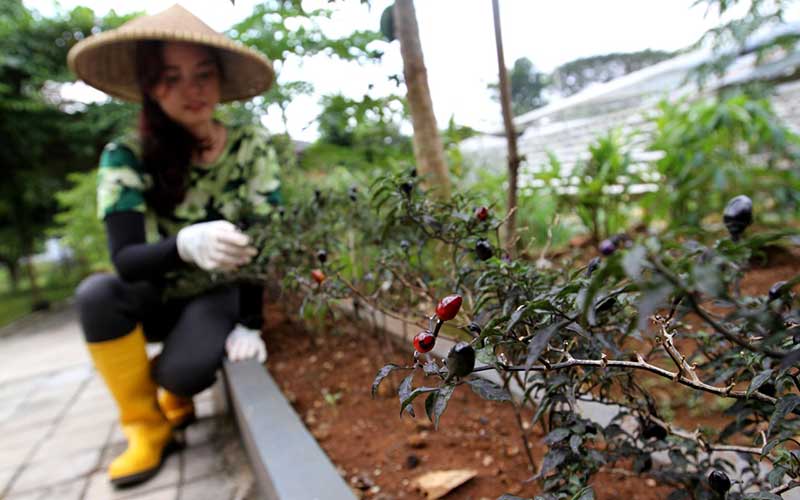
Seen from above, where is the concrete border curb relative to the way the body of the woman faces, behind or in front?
in front

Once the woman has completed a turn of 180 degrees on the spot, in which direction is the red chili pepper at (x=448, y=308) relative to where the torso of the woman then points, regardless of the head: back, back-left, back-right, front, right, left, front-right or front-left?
back

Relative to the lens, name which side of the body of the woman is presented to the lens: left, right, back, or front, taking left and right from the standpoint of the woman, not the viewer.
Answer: front

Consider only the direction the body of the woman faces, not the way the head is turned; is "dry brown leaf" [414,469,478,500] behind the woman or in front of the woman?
in front

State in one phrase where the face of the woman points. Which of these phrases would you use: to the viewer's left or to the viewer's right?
to the viewer's right

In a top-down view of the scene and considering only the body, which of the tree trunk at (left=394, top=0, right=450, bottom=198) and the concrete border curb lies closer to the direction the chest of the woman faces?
the concrete border curb
